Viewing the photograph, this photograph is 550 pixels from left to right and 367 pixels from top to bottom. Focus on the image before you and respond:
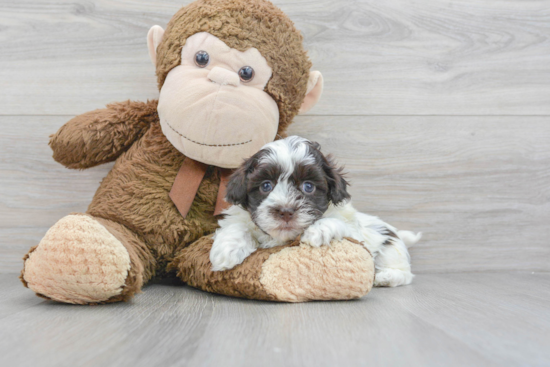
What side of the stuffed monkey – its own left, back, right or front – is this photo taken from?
front

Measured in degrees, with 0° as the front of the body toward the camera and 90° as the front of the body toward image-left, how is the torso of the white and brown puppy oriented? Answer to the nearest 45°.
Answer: approximately 45°
